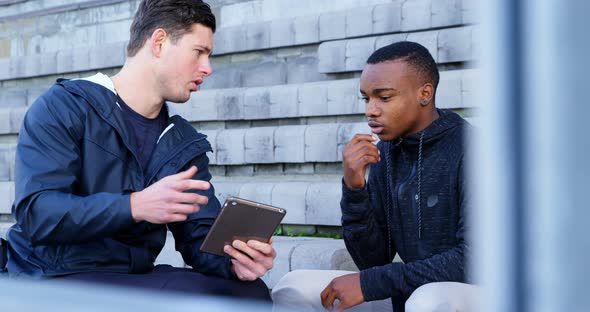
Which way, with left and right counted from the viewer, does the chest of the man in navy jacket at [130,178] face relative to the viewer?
facing the viewer and to the right of the viewer

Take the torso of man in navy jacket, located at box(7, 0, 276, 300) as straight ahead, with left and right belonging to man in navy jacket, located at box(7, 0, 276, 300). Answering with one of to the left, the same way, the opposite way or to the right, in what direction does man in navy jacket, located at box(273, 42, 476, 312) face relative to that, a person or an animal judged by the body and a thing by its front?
to the right

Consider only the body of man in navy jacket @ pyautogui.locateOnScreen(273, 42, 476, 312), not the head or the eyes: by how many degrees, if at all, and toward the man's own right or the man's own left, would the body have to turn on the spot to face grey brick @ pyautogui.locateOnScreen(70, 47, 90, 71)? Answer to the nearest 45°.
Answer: approximately 90° to the man's own right

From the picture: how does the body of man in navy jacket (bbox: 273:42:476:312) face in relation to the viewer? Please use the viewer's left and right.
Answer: facing the viewer and to the left of the viewer

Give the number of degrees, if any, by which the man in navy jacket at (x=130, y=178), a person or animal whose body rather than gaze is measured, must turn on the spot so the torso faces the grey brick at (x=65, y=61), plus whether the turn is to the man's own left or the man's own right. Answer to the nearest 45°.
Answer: approximately 135° to the man's own left

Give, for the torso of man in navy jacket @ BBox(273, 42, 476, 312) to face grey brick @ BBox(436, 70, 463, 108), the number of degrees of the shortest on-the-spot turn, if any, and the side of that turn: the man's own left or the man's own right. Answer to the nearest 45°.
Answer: approximately 135° to the man's own right

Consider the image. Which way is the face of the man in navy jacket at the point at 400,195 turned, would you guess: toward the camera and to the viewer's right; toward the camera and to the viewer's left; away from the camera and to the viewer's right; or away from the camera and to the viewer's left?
toward the camera and to the viewer's left

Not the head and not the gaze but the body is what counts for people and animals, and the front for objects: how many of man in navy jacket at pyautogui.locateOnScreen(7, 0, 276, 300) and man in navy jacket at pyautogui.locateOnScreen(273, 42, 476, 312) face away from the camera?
0

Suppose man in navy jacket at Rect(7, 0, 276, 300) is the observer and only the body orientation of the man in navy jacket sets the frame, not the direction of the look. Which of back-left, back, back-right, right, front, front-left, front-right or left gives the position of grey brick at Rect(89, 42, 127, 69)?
back-left

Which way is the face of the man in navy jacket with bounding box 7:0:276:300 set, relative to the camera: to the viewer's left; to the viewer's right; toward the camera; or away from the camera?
to the viewer's right

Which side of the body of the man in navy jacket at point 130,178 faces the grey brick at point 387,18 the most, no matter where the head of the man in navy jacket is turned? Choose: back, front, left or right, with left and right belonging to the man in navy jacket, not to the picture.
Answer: left
